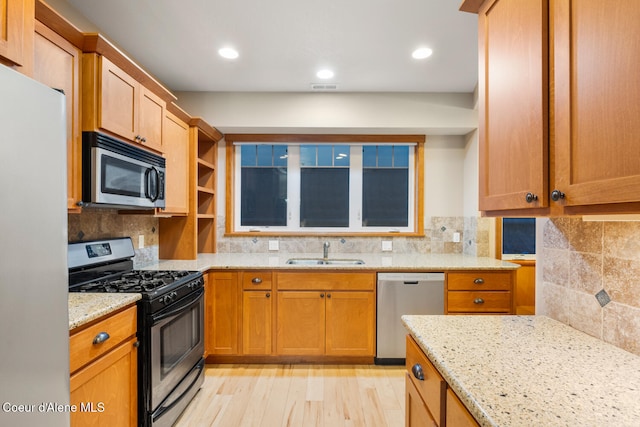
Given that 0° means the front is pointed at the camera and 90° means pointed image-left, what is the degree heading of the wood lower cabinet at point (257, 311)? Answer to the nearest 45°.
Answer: approximately 0°

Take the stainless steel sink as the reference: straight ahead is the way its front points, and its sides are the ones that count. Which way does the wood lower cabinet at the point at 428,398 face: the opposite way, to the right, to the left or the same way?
to the right

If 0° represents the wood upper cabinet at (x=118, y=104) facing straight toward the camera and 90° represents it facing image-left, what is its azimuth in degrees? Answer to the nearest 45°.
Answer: approximately 315°

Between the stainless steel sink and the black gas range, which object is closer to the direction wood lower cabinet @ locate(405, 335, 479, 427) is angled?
the black gas range

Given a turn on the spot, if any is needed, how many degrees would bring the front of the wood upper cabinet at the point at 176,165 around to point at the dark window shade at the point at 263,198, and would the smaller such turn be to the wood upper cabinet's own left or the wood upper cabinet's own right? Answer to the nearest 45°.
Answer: approximately 90° to the wood upper cabinet's own left

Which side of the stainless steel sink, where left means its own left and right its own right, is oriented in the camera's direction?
front

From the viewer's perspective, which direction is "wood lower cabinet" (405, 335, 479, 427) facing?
to the viewer's left

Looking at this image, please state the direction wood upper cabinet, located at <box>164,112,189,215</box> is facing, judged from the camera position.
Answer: facing the viewer and to the right of the viewer

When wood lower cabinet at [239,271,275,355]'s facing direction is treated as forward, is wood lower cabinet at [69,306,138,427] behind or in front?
in front

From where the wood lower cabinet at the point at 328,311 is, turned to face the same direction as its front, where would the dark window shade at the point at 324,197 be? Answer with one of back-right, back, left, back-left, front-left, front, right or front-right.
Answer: back

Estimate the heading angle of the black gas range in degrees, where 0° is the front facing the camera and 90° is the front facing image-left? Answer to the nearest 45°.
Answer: approximately 315°

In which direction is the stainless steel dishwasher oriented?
toward the camera

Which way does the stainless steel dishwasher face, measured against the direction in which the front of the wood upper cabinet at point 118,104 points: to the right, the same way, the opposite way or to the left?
to the right
